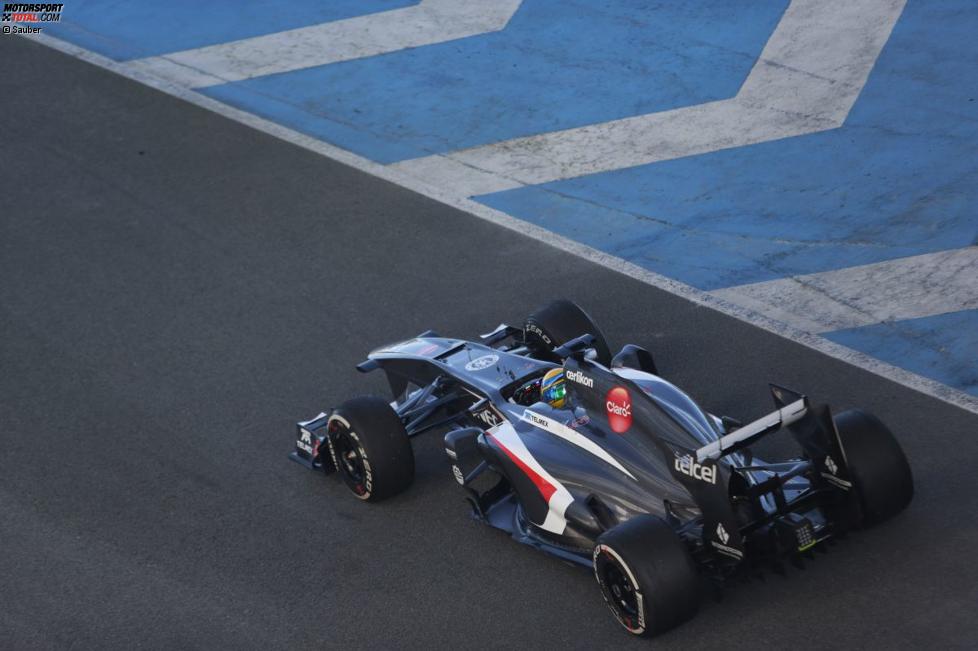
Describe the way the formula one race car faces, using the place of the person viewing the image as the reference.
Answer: facing away from the viewer and to the left of the viewer
